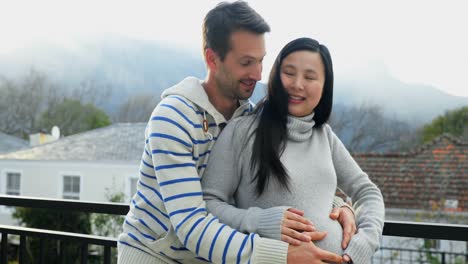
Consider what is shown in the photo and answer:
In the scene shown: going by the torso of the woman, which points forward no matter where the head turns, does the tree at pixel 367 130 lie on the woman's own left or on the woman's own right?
on the woman's own left

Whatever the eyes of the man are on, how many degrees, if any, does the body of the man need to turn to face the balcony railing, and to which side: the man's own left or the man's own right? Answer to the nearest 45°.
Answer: approximately 180°

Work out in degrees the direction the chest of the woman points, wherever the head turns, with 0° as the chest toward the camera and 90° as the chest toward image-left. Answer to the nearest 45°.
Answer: approximately 315°

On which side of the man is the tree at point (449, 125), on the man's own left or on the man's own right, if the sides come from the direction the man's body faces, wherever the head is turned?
on the man's own left

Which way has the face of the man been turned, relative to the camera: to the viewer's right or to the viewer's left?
to the viewer's right

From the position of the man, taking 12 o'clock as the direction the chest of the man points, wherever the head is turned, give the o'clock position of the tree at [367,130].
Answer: The tree is roughly at 8 o'clock from the man.
